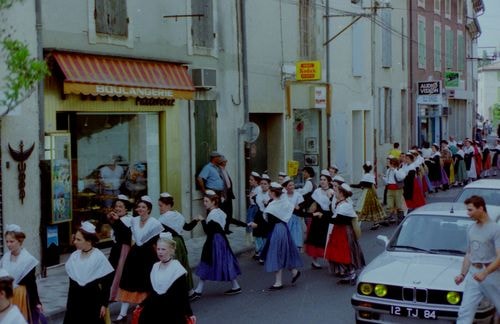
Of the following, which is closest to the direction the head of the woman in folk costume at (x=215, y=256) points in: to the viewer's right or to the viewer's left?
to the viewer's left

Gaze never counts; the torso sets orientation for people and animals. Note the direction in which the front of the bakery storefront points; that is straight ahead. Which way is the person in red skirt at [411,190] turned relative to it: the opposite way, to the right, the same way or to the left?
to the right

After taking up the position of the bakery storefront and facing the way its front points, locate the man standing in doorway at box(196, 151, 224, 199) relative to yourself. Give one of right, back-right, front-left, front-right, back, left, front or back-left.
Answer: left

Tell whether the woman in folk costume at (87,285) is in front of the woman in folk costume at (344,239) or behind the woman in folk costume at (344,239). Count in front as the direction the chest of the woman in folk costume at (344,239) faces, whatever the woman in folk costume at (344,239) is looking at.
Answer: in front

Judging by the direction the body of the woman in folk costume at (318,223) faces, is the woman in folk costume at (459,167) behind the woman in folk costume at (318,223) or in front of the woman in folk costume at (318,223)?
behind

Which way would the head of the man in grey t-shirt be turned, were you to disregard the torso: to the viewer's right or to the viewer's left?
to the viewer's left

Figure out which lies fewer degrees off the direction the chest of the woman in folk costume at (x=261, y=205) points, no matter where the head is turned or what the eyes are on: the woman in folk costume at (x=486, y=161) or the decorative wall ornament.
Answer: the decorative wall ornament

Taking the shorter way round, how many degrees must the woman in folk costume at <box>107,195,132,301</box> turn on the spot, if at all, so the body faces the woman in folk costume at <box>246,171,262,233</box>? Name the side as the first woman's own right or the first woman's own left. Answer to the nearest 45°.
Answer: approximately 180°

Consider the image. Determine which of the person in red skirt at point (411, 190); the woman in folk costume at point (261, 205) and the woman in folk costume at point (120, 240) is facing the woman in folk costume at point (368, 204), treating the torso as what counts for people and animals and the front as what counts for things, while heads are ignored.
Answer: the person in red skirt

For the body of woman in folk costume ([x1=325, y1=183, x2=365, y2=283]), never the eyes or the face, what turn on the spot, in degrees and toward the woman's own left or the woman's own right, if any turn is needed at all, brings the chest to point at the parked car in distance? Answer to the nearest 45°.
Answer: approximately 180°

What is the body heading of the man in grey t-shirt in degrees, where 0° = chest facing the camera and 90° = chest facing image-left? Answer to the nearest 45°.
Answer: approximately 45°
